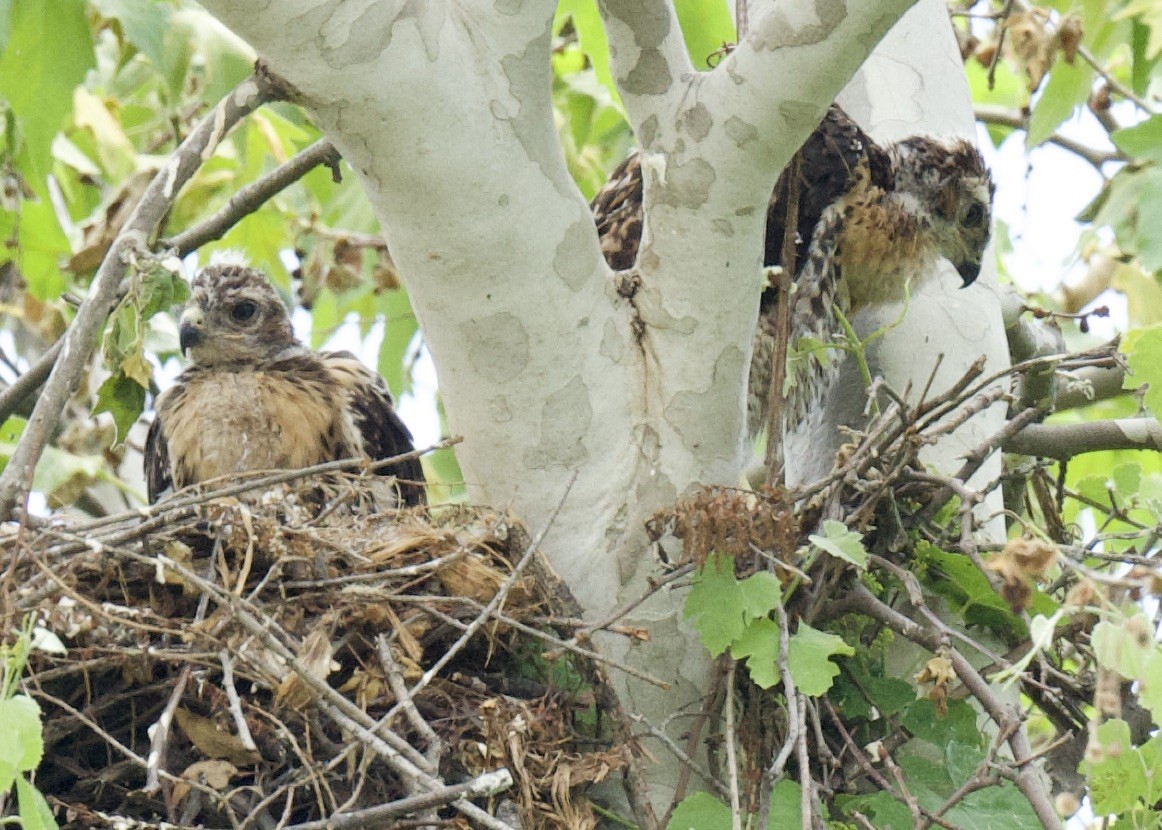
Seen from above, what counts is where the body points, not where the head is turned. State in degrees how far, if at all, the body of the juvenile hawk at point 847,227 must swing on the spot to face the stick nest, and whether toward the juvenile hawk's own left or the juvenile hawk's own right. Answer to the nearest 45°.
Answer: approximately 135° to the juvenile hawk's own right

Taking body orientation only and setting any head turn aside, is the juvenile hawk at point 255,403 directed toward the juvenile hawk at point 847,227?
no

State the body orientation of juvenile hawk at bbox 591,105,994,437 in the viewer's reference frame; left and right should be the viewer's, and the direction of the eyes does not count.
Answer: facing to the right of the viewer

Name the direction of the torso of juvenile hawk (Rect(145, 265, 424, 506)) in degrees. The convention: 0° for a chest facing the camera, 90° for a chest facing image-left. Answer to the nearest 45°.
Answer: approximately 45°

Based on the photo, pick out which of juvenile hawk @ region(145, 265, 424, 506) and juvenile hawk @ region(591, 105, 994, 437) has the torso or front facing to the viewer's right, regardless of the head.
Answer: juvenile hawk @ region(591, 105, 994, 437)

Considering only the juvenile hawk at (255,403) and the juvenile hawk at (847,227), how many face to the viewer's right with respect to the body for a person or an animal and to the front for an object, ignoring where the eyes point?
1
